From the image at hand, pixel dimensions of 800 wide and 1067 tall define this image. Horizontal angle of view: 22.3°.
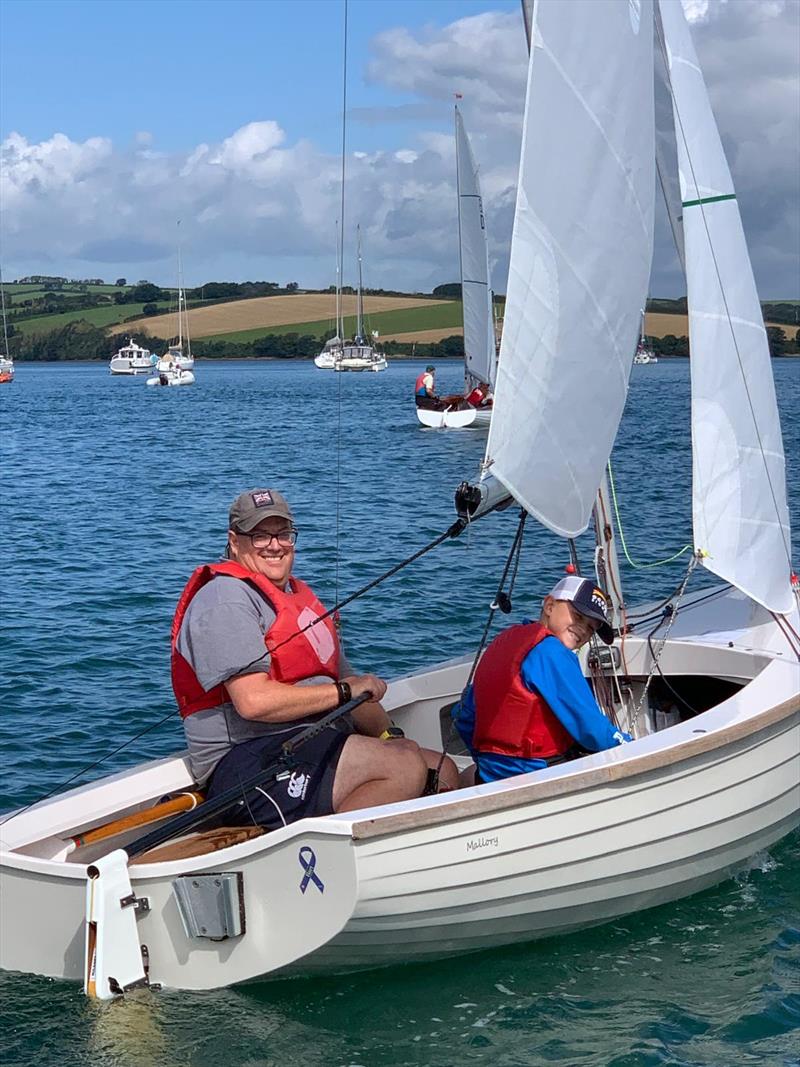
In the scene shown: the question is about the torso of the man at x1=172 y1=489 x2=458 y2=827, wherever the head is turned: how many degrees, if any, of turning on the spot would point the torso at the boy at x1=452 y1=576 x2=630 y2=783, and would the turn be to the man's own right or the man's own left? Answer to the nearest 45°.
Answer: approximately 45° to the man's own left

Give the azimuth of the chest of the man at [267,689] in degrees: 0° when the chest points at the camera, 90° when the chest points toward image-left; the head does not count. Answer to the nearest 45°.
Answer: approximately 315°

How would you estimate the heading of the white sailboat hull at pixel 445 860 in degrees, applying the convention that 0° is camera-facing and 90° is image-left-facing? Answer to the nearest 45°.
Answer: approximately 225°
